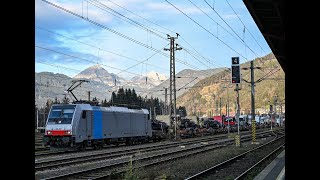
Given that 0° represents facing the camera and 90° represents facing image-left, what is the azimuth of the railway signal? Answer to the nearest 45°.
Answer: approximately 0°
